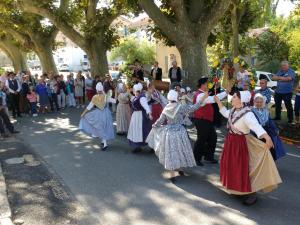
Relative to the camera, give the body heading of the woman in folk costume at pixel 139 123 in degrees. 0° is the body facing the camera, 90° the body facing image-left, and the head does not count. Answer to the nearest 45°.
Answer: approximately 45°

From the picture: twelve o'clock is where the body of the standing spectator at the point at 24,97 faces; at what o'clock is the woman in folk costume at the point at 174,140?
The woman in folk costume is roughly at 1 o'clock from the standing spectator.

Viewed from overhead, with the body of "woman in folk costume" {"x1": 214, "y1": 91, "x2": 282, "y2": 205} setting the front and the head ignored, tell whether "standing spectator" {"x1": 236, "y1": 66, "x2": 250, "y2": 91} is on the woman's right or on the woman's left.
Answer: on the woman's right

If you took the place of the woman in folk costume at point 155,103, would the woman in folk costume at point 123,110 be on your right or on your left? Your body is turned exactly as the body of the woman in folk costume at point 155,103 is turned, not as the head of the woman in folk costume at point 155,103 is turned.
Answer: on your right
